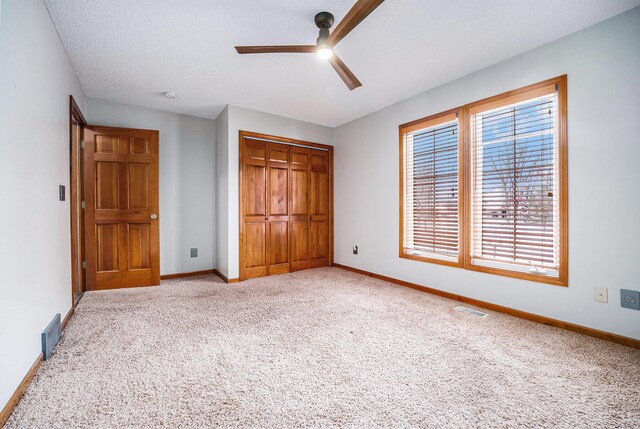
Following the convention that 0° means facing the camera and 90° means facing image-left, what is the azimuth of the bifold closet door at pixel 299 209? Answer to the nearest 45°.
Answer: approximately 315°

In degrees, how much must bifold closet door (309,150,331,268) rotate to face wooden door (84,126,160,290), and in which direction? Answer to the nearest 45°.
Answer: approximately 90° to its right

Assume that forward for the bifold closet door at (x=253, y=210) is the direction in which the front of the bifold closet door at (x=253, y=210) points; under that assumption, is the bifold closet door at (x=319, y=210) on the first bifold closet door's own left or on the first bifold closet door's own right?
on the first bifold closet door's own left

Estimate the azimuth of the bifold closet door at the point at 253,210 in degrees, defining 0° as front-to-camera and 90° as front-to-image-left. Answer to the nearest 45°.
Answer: approximately 315°

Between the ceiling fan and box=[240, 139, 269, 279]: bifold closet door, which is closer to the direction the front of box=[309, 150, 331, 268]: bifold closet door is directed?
the ceiling fan

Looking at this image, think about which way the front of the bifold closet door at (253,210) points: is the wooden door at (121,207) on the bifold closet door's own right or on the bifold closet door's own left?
on the bifold closet door's own right

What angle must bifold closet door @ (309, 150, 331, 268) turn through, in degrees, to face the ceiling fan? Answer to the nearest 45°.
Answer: approximately 45° to its right

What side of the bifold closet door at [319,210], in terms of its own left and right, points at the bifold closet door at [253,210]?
right
